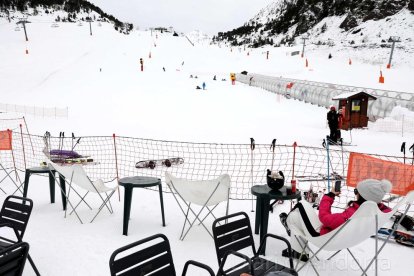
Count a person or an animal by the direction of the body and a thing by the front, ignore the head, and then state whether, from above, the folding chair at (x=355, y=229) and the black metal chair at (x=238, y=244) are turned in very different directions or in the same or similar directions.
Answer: very different directions

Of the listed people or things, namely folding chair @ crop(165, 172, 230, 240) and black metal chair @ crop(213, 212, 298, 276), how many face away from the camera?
1

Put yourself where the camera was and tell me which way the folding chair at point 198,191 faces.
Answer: facing away from the viewer

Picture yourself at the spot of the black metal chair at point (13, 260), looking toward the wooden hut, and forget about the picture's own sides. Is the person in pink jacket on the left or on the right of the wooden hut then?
right

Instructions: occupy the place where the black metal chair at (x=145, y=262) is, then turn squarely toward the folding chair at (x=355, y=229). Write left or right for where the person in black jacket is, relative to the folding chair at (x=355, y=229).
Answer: left

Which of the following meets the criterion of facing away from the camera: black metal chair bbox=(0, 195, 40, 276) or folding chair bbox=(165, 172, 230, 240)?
the folding chair

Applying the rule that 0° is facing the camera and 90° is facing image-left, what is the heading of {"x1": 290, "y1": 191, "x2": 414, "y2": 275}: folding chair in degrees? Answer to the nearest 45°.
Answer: approximately 135°

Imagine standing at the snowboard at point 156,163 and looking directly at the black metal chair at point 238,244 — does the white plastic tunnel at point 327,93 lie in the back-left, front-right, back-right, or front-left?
back-left
